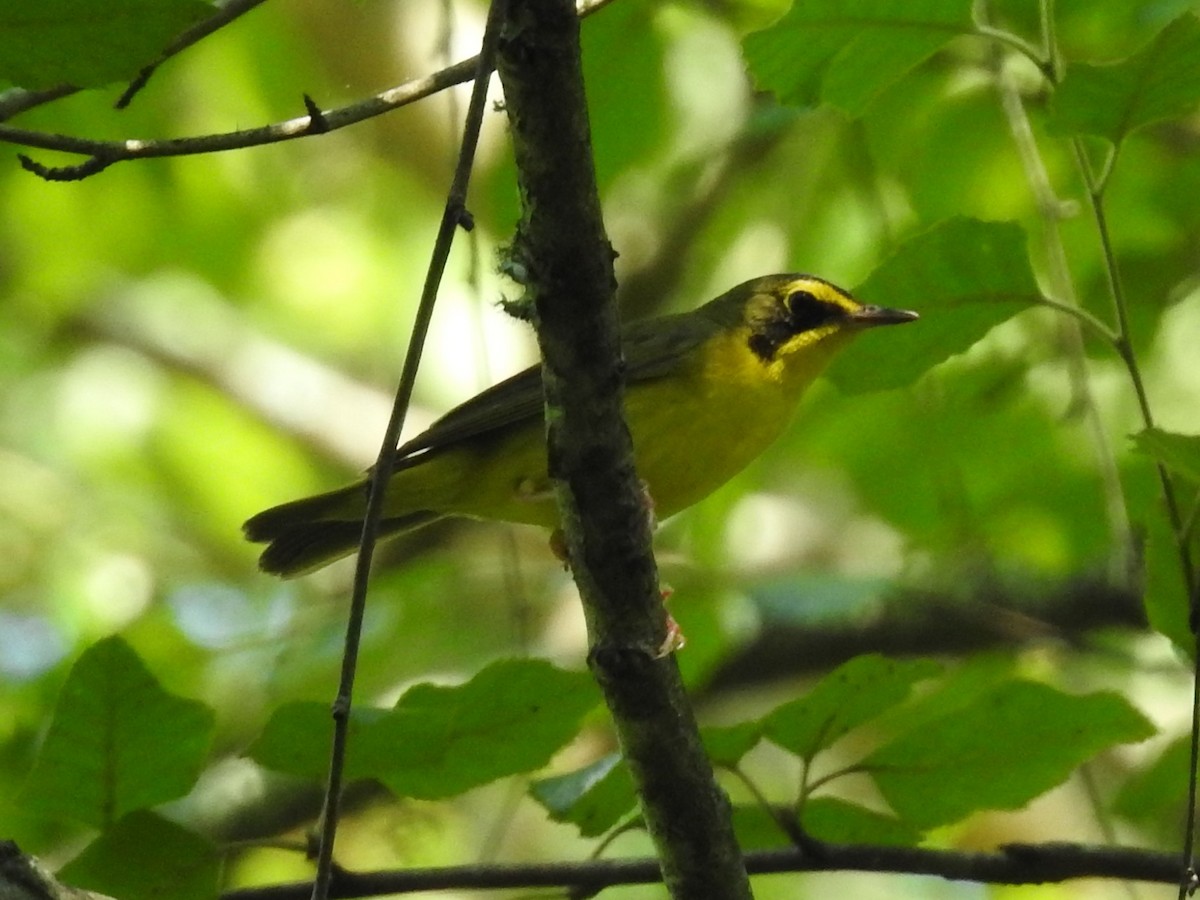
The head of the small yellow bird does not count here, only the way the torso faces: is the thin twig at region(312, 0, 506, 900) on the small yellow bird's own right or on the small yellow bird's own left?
on the small yellow bird's own right

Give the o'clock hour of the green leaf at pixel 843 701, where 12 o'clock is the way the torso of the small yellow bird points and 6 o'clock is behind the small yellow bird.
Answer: The green leaf is roughly at 12 o'clock from the small yellow bird.

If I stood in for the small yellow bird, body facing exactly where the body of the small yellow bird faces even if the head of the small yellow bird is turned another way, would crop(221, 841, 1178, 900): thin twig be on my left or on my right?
on my right

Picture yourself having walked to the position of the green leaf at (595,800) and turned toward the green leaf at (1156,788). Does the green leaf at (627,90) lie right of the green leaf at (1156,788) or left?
left

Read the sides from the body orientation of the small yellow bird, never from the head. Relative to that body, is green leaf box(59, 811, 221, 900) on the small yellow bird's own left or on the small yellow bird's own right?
on the small yellow bird's own right

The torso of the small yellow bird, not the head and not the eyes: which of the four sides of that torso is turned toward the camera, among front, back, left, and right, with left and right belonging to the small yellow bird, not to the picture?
right
